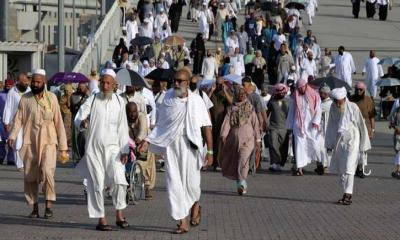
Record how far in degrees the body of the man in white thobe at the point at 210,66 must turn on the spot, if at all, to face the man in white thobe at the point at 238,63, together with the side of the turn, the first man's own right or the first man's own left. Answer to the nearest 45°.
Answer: approximately 90° to the first man's own left

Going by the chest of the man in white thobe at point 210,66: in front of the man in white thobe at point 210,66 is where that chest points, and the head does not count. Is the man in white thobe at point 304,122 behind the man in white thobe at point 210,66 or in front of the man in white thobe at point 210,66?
in front

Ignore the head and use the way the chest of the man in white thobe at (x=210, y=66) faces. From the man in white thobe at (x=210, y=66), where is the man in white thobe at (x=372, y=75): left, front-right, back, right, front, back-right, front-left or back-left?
left

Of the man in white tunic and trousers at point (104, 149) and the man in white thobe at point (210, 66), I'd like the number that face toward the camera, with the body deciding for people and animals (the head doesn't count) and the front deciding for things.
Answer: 2

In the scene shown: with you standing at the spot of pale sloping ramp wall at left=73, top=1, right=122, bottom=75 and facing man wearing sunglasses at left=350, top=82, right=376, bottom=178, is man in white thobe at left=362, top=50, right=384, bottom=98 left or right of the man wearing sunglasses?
left

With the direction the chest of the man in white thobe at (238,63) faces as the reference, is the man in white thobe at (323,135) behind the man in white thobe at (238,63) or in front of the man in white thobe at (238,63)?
in front

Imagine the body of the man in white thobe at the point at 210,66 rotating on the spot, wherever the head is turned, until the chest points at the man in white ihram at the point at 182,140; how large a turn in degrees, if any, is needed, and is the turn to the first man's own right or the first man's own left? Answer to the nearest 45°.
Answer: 0° — they already face them

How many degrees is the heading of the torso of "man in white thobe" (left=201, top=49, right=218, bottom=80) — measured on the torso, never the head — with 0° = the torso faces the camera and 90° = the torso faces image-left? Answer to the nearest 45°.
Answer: approximately 0°
